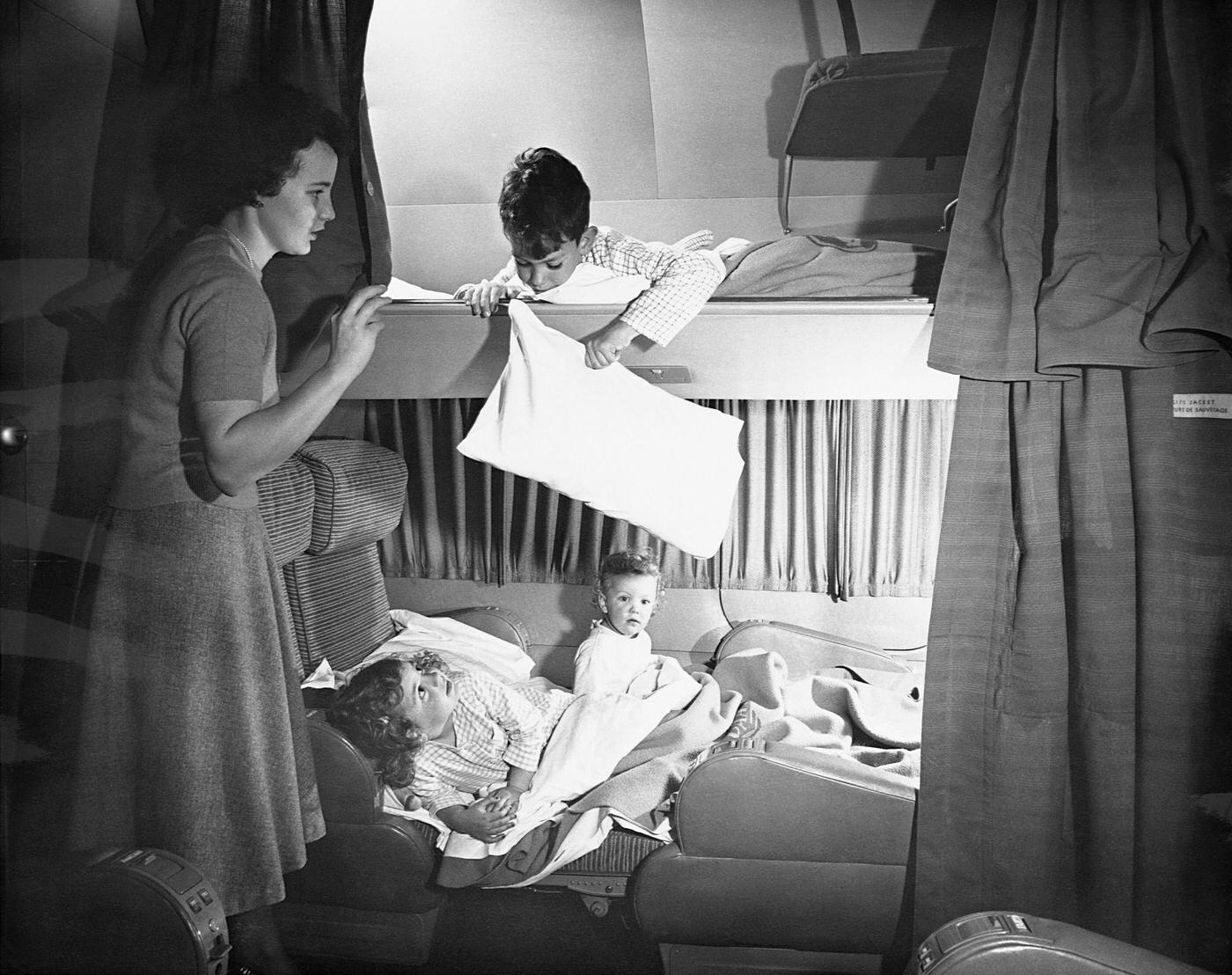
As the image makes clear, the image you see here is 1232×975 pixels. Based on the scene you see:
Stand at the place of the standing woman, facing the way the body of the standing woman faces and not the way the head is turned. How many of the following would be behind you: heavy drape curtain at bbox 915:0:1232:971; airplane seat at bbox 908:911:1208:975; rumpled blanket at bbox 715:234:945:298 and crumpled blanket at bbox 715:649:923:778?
0

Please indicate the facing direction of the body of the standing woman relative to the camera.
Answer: to the viewer's right

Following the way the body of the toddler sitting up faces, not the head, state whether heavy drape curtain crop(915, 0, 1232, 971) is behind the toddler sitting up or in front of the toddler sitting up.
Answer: in front

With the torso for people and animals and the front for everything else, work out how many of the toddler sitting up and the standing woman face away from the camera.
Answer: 0

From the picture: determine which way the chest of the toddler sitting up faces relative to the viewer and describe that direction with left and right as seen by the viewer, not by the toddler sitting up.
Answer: facing the viewer and to the right of the viewer

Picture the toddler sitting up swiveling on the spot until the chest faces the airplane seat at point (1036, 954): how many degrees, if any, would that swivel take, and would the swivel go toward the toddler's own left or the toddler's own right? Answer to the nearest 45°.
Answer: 0° — they already face it

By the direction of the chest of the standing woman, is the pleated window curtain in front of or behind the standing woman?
in front

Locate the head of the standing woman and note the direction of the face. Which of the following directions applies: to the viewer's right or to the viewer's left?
to the viewer's right
